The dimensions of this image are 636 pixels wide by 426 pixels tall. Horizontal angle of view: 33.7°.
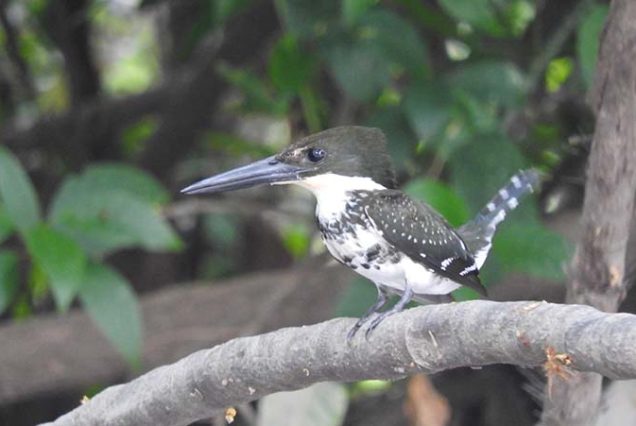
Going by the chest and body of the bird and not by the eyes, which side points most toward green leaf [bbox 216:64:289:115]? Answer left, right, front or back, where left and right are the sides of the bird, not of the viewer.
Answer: right

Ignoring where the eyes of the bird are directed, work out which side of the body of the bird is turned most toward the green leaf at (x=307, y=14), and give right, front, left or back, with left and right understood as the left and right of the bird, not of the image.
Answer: right

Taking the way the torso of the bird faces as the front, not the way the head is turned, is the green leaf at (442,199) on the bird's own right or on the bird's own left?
on the bird's own right

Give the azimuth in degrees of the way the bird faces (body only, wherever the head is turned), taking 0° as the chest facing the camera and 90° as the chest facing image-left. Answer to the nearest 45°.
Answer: approximately 90°
